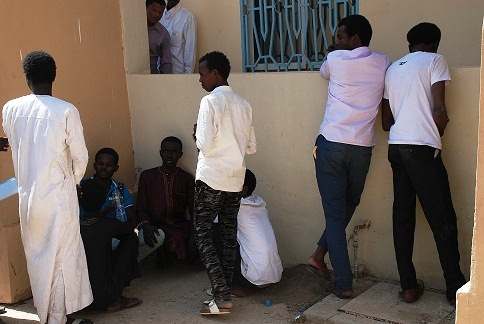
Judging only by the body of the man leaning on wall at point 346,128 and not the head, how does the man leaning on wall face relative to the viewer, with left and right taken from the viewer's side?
facing away from the viewer and to the left of the viewer

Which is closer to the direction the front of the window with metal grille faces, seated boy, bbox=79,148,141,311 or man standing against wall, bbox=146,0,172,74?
the seated boy

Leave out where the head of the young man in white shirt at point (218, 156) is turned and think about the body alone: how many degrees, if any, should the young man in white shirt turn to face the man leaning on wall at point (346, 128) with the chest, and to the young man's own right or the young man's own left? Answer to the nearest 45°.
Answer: approximately 135° to the young man's own right

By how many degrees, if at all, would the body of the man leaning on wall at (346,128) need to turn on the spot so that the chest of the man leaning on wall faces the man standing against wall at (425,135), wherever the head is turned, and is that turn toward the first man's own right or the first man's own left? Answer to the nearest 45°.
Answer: approximately 135° to the first man's own right

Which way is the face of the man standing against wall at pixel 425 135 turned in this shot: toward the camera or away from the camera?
away from the camera

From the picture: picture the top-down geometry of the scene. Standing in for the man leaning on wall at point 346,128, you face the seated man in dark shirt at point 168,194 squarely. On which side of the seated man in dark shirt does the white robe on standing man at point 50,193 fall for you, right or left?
left
